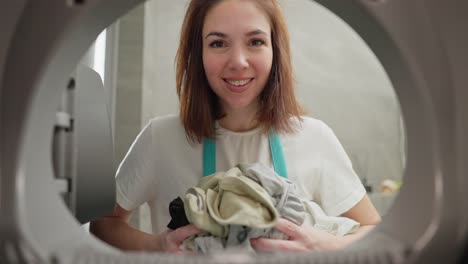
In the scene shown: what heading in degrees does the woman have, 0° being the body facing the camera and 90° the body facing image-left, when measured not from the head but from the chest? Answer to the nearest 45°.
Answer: approximately 0°
